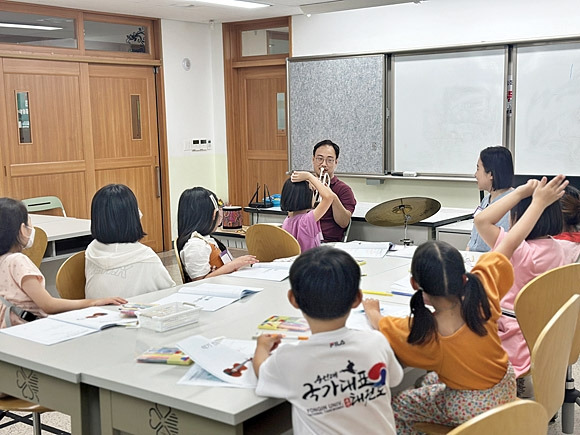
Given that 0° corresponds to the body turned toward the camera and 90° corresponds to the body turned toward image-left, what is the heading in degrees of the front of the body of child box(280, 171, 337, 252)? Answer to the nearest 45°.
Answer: approximately 225°

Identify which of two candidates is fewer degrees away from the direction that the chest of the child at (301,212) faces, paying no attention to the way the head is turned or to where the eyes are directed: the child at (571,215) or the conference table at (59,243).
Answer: the child

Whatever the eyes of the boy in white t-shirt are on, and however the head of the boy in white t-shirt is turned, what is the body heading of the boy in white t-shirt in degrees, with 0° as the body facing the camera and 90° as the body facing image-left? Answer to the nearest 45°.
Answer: approximately 180°

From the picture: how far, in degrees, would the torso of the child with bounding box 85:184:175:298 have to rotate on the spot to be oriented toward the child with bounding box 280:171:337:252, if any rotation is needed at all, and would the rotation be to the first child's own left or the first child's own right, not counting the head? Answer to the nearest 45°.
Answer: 0° — they already face them

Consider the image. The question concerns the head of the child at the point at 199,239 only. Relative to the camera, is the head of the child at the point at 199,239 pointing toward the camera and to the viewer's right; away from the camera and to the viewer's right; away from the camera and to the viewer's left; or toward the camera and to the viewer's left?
away from the camera and to the viewer's right

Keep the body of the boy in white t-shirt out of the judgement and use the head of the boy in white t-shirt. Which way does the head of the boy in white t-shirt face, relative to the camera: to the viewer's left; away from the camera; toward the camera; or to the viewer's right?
away from the camera
